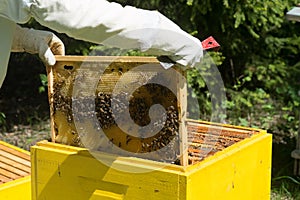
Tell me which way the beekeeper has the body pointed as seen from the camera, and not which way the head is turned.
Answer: to the viewer's right
